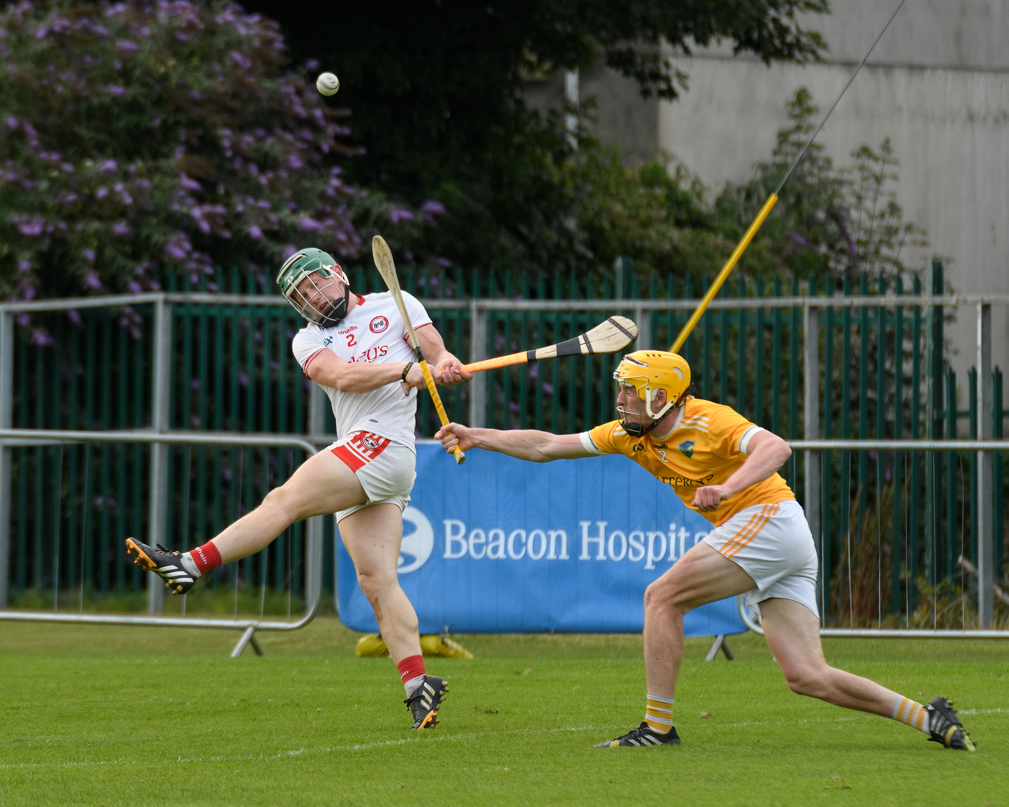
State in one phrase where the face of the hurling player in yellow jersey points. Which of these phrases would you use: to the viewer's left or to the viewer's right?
to the viewer's left

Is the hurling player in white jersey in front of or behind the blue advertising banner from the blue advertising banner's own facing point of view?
in front

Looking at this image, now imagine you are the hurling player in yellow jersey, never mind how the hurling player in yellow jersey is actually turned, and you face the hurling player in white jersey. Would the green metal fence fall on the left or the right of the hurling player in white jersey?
right

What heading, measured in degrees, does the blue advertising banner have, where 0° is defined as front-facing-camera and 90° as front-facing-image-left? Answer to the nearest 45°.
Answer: approximately 0°

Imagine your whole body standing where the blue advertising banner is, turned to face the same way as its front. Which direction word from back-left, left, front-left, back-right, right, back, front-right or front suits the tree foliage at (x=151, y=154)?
back-right

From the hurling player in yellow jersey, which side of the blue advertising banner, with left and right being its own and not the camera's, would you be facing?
front

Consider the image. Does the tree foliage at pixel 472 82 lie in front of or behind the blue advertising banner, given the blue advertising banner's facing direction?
behind
